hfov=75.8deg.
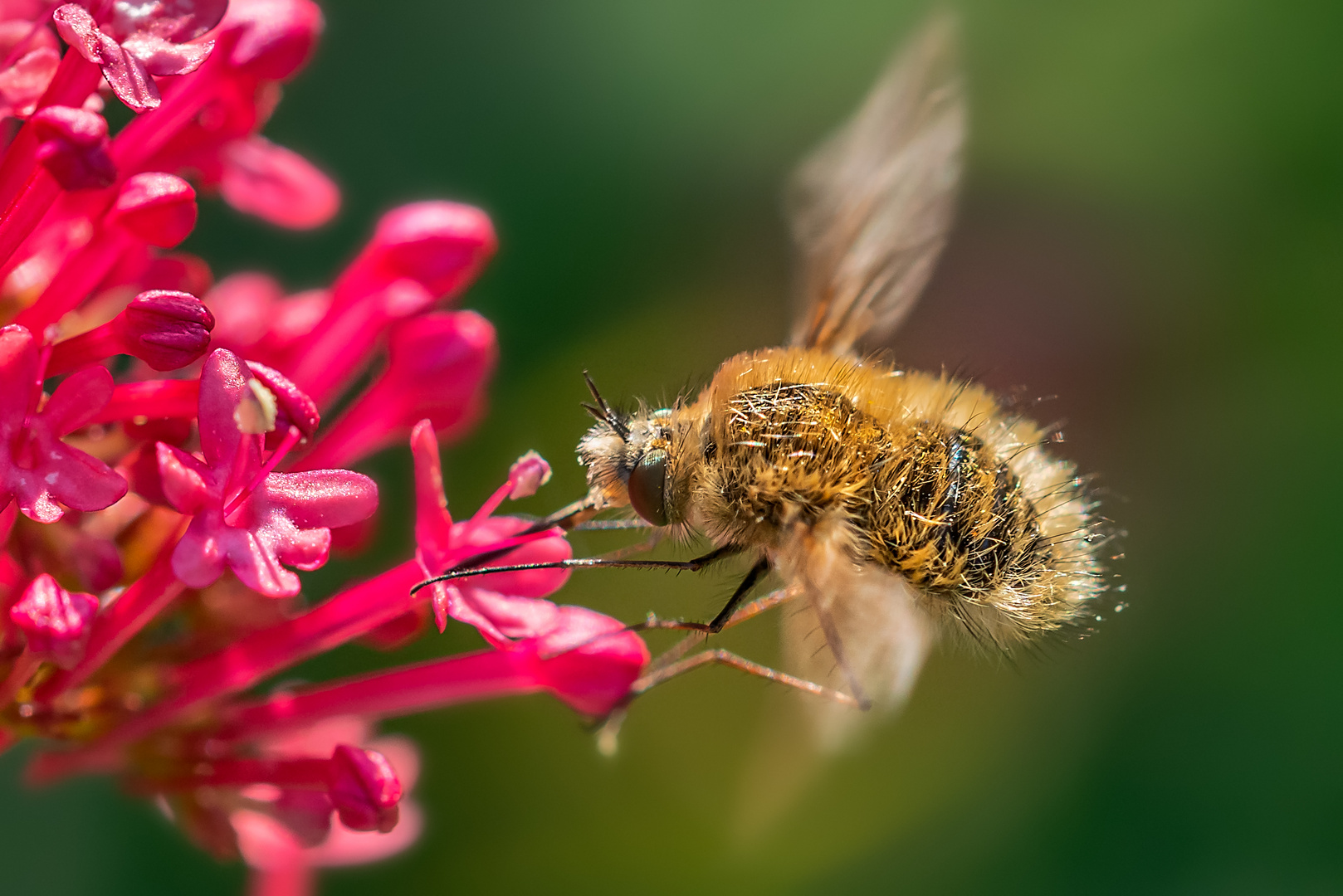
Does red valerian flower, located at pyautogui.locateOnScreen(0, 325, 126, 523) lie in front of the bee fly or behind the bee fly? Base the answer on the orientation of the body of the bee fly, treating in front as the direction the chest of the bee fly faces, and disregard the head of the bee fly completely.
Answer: in front

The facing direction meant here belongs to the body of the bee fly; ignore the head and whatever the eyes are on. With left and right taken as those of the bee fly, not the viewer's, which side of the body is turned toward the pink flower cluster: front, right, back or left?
front

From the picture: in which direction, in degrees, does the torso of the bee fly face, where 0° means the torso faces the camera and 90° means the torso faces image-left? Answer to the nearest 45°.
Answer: approximately 90°
